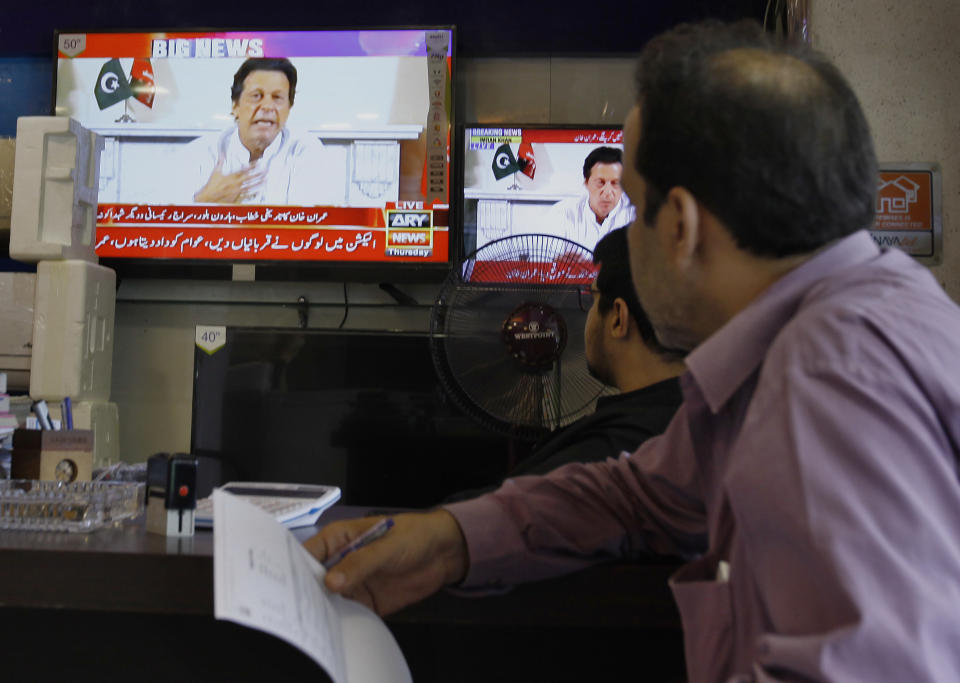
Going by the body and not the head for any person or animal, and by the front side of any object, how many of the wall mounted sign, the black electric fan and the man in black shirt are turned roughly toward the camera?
2

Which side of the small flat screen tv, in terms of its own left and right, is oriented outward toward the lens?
front

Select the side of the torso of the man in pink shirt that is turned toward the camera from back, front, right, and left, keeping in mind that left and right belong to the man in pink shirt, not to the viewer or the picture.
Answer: left

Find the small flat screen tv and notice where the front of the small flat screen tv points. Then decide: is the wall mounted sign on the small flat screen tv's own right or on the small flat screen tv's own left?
on the small flat screen tv's own left

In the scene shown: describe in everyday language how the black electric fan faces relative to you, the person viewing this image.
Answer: facing the viewer

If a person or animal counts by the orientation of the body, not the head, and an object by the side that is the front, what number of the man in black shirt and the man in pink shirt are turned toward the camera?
0

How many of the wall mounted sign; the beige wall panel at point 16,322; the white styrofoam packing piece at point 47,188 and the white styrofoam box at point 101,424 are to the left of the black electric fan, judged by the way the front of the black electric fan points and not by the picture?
1

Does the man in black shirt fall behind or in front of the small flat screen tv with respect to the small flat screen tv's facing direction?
in front

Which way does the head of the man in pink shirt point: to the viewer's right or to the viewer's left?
to the viewer's left

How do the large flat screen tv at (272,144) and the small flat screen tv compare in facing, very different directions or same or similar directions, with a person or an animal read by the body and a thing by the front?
same or similar directions

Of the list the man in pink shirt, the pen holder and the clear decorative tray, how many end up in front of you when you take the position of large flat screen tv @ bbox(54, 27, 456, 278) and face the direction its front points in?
3

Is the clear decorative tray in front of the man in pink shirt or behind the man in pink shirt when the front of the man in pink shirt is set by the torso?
in front

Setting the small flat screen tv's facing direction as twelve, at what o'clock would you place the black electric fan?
The black electric fan is roughly at 12 o'clock from the small flat screen tv.

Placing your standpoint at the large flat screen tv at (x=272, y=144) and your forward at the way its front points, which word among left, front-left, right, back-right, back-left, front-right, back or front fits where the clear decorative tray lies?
front

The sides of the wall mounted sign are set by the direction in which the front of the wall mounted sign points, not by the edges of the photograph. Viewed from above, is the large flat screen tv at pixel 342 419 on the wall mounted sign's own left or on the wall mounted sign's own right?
on the wall mounted sign's own right

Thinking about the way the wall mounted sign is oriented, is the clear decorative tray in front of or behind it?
in front

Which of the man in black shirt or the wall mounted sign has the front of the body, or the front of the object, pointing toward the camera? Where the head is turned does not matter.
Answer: the wall mounted sign

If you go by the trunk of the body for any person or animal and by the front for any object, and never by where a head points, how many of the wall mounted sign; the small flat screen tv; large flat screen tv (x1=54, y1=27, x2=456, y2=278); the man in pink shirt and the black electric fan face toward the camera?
4

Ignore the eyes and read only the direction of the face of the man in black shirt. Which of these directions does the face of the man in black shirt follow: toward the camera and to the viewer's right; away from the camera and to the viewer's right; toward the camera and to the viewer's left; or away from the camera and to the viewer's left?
away from the camera and to the viewer's left

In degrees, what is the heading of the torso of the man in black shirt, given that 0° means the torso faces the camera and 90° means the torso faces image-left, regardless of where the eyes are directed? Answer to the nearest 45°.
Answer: approximately 135°
